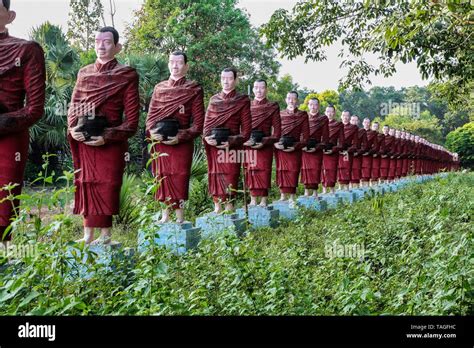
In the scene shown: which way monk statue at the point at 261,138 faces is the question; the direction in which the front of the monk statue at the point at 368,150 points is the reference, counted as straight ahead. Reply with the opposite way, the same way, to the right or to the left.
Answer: the same way

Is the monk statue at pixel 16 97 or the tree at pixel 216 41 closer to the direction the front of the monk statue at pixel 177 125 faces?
the monk statue

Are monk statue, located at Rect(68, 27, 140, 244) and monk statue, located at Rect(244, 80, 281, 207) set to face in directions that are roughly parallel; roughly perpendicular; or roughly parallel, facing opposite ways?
roughly parallel

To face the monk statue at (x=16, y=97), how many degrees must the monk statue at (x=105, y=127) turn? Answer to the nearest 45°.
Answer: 0° — it already faces it

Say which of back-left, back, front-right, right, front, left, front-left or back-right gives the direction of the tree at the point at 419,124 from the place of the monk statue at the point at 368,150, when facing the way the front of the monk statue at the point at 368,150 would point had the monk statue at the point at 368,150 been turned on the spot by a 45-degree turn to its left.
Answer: back

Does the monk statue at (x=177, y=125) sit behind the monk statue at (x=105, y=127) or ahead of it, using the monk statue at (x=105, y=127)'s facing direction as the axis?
behind

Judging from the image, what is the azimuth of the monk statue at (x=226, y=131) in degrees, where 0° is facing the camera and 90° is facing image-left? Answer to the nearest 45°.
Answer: approximately 45°

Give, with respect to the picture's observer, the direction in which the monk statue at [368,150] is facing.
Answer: facing the viewer and to the left of the viewer

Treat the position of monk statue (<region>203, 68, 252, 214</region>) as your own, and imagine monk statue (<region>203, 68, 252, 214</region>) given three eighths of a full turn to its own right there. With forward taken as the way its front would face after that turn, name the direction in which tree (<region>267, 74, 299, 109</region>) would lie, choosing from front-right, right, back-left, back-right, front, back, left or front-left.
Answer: front

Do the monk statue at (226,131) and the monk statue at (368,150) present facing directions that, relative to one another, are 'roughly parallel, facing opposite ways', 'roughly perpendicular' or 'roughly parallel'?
roughly parallel

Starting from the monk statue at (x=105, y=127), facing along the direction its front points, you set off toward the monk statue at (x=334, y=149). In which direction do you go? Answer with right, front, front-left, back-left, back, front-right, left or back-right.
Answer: back

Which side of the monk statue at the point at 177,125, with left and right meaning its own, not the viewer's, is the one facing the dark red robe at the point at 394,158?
back

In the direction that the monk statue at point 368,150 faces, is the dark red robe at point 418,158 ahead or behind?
behind
